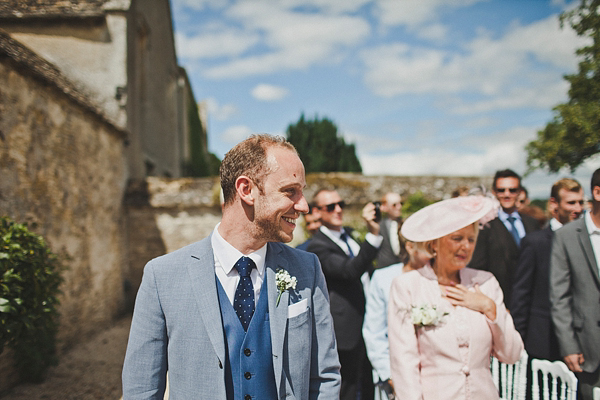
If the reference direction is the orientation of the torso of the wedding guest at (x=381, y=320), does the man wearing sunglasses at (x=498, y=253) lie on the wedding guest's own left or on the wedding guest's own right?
on the wedding guest's own left

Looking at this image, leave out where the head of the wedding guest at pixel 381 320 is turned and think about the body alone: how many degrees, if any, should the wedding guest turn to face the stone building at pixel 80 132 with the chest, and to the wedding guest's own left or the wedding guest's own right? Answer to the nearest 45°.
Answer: approximately 180°

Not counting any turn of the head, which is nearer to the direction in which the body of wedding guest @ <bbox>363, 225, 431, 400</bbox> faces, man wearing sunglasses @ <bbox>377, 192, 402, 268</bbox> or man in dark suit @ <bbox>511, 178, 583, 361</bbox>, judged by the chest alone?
the man in dark suit

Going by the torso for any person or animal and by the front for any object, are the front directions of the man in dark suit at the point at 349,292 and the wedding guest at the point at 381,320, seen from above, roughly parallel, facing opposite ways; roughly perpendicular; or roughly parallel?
roughly parallel

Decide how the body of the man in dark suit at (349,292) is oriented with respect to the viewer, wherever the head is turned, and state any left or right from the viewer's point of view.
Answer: facing the viewer and to the right of the viewer

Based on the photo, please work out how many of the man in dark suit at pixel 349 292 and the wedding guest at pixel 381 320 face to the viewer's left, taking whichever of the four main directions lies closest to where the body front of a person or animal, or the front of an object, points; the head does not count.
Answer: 0

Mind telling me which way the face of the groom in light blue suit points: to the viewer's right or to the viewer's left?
to the viewer's right

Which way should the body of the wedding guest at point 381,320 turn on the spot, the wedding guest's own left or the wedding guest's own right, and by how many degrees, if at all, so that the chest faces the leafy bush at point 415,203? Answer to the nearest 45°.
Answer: approximately 135° to the wedding guest's own left

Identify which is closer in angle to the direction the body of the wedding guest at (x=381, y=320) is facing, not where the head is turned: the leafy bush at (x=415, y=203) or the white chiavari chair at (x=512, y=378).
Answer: the white chiavari chair

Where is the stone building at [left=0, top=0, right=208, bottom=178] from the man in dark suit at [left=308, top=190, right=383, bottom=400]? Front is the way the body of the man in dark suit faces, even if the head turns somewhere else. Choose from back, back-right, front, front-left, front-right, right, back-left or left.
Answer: back

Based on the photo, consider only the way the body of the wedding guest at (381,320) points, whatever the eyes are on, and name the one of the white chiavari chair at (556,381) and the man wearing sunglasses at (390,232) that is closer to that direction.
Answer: the white chiavari chair

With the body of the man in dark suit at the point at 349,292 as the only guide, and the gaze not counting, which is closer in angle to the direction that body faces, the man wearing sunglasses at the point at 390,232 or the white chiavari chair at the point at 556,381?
the white chiavari chair
